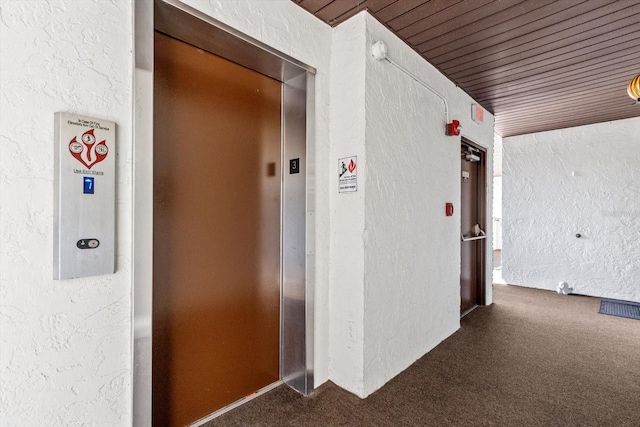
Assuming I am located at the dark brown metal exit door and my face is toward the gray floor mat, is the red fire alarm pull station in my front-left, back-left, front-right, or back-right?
back-right

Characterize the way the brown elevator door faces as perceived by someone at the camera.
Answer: facing the viewer and to the right of the viewer

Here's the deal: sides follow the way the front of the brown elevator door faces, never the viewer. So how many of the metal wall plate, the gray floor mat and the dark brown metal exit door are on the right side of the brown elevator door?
1

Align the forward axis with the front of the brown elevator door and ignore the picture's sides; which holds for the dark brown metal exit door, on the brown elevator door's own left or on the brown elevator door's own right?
on the brown elevator door's own left

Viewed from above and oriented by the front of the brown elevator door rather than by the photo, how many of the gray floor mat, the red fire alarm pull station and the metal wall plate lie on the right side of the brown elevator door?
1

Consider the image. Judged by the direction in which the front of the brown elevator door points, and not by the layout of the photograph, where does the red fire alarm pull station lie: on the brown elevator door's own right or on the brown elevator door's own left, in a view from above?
on the brown elevator door's own left

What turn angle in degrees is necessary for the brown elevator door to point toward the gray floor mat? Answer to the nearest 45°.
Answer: approximately 45° to its left

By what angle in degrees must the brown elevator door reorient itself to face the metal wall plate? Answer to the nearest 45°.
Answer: approximately 90° to its right

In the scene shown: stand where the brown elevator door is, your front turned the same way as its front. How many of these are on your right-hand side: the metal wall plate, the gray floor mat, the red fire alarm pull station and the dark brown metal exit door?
1

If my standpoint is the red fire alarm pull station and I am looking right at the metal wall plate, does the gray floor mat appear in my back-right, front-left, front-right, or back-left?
back-left
